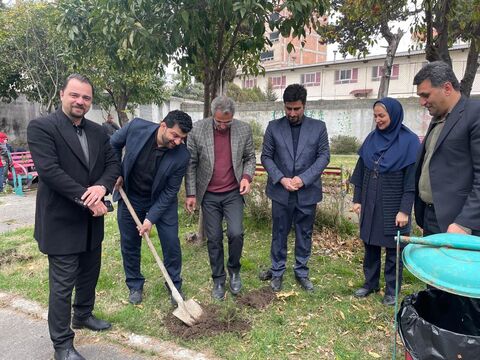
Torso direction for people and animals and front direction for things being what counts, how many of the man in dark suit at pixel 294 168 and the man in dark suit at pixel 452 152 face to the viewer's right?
0

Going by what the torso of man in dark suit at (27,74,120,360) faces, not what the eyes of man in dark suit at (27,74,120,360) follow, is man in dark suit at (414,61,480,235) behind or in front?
in front

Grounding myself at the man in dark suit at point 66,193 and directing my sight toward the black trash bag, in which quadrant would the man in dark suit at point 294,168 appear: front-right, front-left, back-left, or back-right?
front-left

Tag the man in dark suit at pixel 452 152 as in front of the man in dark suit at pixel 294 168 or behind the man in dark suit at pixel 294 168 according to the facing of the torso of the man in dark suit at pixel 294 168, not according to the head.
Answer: in front

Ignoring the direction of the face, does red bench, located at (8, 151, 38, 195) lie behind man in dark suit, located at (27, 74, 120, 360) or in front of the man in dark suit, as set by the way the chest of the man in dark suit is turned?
behind

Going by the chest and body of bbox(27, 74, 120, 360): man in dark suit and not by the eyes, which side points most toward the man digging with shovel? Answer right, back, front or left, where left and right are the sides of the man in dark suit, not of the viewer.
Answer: left

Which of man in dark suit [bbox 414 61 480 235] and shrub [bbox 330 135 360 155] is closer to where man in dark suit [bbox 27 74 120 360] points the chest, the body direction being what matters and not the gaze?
the man in dark suit

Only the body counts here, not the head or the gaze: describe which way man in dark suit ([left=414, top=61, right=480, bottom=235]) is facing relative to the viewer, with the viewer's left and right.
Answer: facing the viewer and to the left of the viewer

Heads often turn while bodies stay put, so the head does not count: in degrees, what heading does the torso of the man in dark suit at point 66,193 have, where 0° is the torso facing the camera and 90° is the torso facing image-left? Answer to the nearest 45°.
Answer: approximately 315°

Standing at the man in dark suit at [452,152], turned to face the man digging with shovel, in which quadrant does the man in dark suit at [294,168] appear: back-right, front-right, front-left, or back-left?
front-right

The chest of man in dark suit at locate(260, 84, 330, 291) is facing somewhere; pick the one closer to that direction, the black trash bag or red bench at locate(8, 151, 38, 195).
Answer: the black trash bag

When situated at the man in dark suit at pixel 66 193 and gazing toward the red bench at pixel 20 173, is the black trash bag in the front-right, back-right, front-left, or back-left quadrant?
back-right

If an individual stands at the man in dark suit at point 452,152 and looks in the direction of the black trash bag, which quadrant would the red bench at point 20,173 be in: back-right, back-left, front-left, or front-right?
back-right

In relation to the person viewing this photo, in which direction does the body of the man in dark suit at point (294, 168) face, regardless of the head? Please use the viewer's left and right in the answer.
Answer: facing the viewer
